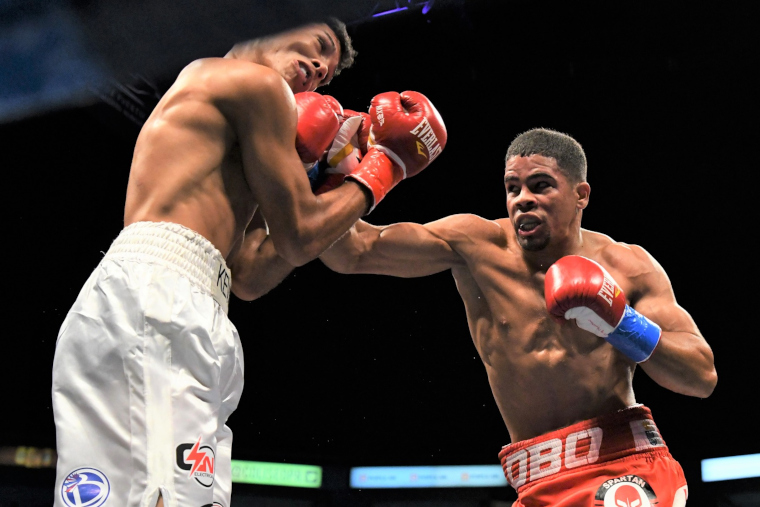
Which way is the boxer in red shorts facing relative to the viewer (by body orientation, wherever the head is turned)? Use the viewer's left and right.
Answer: facing the viewer and to the left of the viewer

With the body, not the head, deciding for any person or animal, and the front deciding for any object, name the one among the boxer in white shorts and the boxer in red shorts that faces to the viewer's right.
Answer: the boxer in white shorts

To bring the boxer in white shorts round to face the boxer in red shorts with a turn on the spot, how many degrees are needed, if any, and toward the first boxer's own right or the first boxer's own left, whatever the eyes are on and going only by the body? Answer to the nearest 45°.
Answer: approximately 45° to the first boxer's own left

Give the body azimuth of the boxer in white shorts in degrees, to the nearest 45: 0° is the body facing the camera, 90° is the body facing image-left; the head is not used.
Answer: approximately 270°

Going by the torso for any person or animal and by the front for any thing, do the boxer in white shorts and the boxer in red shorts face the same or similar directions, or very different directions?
very different directions

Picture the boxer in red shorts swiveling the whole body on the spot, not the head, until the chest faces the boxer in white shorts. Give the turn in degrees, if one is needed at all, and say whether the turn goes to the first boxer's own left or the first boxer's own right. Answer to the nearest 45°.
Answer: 0° — they already face them

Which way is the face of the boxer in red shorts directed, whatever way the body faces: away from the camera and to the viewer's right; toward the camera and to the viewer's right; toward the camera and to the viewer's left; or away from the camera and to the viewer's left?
toward the camera and to the viewer's left

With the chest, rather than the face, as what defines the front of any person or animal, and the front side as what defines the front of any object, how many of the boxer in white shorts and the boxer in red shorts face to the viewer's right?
1
